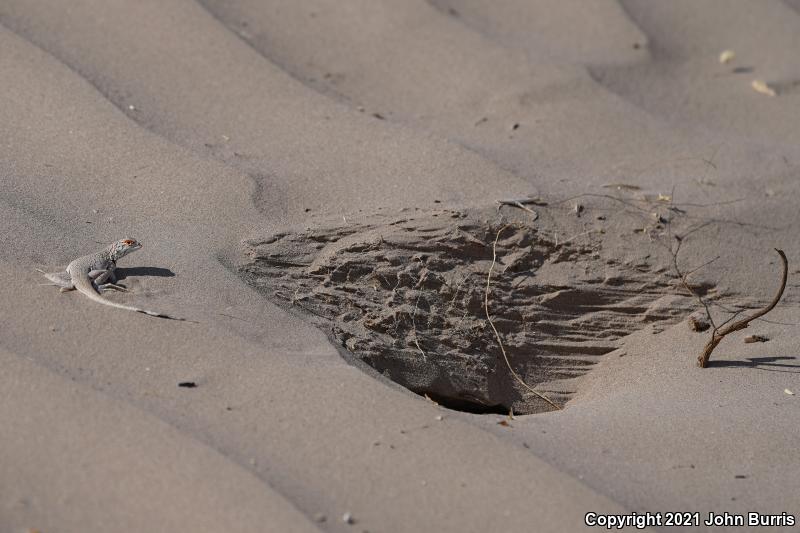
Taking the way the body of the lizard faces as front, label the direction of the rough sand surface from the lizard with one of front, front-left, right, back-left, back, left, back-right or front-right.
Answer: front-right

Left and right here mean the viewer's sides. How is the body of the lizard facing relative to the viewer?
facing away from the viewer and to the right of the viewer

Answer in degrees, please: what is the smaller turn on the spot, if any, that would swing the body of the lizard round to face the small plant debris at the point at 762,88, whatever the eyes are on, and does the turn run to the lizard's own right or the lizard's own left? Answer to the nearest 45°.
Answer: approximately 45° to the lizard's own right

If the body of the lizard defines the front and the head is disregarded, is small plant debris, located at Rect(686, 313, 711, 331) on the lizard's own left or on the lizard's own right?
on the lizard's own right

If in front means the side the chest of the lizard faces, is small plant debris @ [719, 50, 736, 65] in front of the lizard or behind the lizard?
in front
